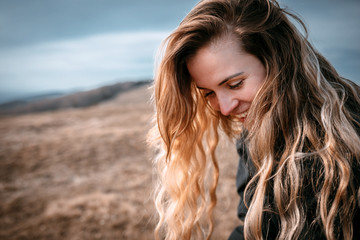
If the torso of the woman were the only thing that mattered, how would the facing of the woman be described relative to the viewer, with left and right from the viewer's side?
facing the viewer and to the left of the viewer

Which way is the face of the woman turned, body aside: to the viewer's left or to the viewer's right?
to the viewer's left
